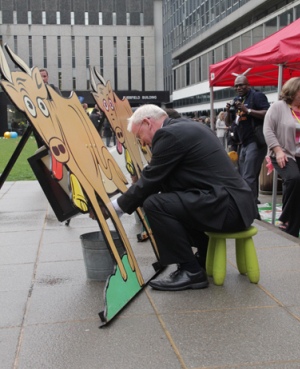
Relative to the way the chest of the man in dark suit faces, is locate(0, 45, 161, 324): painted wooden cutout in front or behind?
in front

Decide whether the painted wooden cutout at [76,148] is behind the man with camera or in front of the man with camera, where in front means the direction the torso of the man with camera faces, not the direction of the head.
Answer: in front

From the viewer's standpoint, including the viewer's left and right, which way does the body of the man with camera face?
facing the viewer and to the left of the viewer

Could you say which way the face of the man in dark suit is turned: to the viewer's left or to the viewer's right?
to the viewer's left

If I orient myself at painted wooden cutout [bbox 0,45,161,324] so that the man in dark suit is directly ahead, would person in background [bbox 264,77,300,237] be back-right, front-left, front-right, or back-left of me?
front-left

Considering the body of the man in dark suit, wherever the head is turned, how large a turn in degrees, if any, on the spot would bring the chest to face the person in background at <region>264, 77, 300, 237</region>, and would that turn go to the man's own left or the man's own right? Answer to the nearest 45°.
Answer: approximately 135° to the man's own right

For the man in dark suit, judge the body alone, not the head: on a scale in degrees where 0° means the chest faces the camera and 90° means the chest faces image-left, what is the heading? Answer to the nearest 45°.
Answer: approximately 90°
